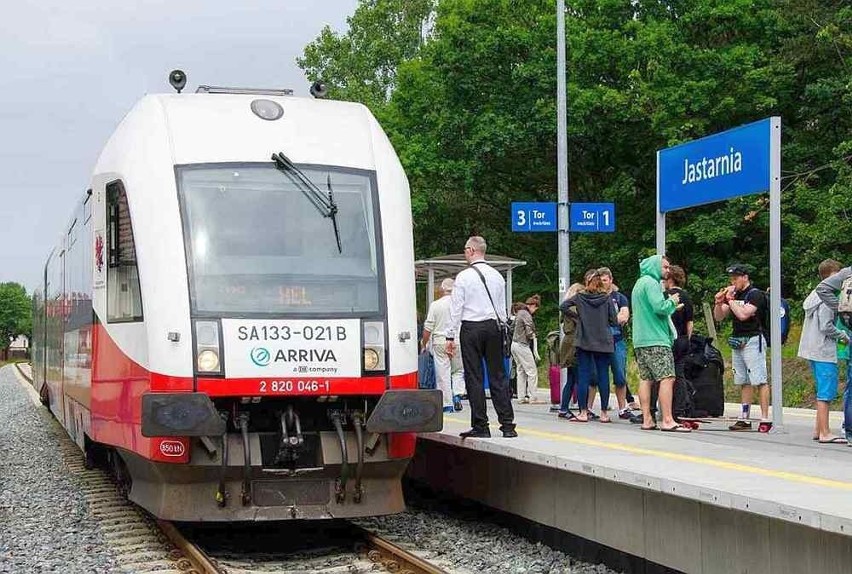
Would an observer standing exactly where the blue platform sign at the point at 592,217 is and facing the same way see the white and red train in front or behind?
in front

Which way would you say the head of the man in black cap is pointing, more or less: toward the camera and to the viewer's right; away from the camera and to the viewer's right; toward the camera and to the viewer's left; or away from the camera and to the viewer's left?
toward the camera and to the viewer's left

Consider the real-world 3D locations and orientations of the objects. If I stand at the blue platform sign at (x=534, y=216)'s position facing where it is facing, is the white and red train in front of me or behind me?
in front

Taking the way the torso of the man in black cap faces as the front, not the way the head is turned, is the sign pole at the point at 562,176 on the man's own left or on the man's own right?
on the man's own right

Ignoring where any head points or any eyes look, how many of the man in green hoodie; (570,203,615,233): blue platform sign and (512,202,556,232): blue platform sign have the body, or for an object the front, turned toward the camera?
2

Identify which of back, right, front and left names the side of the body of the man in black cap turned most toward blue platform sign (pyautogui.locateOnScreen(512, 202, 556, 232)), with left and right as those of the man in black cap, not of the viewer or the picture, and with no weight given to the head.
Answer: right

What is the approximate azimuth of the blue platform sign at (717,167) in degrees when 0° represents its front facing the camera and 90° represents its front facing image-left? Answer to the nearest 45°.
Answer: approximately 45°

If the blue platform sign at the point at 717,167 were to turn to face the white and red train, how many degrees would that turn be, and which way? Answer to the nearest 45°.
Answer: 0° — it already faces it

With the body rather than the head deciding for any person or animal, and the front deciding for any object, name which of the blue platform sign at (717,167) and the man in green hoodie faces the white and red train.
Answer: the blue platform sign
